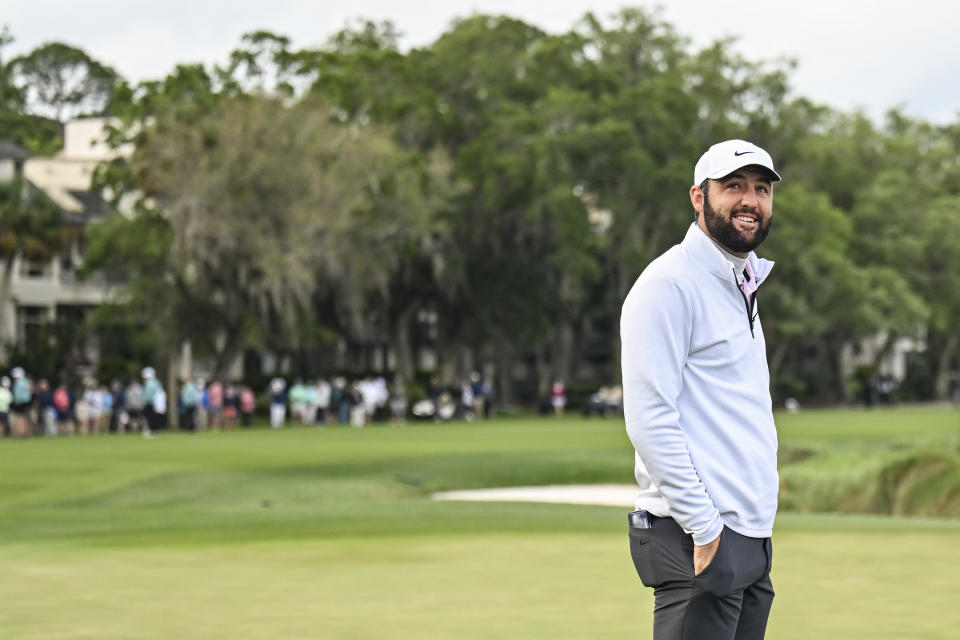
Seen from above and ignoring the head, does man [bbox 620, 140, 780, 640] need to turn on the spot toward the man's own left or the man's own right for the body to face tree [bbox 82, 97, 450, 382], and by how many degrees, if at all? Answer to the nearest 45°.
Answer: approximately 135° to the man's own left

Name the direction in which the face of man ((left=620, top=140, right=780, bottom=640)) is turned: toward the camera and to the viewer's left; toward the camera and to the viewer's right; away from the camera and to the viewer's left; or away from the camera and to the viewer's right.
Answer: toward the camera and to the viewer's right
